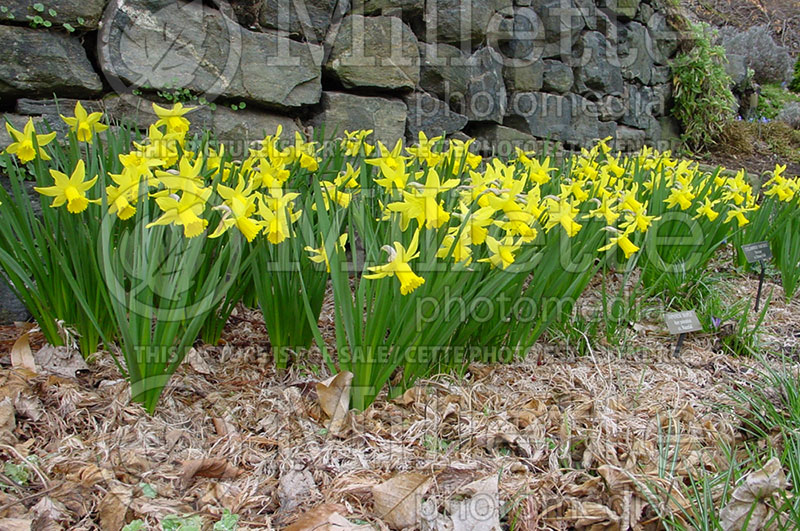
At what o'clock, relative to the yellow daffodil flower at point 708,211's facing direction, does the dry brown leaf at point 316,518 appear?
The dry brown leaf is roughly at 2 o'clock from the yellow daffodil flower.

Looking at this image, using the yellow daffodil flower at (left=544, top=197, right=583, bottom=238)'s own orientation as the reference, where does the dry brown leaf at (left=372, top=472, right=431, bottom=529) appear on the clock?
The dry brown leaf is roughly at 2 o'clock from the yellow daffodil flower.

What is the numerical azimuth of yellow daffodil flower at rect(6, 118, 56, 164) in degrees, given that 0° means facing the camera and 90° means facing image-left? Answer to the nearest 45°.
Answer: approximately 0°

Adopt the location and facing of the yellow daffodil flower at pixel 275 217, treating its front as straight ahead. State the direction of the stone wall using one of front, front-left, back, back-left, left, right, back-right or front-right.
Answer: back

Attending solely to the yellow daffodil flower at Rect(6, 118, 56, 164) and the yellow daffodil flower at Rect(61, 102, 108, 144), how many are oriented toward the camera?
2

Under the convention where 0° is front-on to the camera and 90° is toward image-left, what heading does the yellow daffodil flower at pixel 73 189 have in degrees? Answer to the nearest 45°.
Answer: approximately 315°

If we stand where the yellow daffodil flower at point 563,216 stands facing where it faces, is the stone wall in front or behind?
behind

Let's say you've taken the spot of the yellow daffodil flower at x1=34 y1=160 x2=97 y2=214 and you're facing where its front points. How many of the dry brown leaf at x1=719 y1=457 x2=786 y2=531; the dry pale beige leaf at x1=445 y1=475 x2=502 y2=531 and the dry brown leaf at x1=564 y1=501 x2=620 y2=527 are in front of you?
3

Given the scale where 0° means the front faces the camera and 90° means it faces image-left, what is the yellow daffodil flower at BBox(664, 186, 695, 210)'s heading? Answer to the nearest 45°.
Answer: approximately 315°
